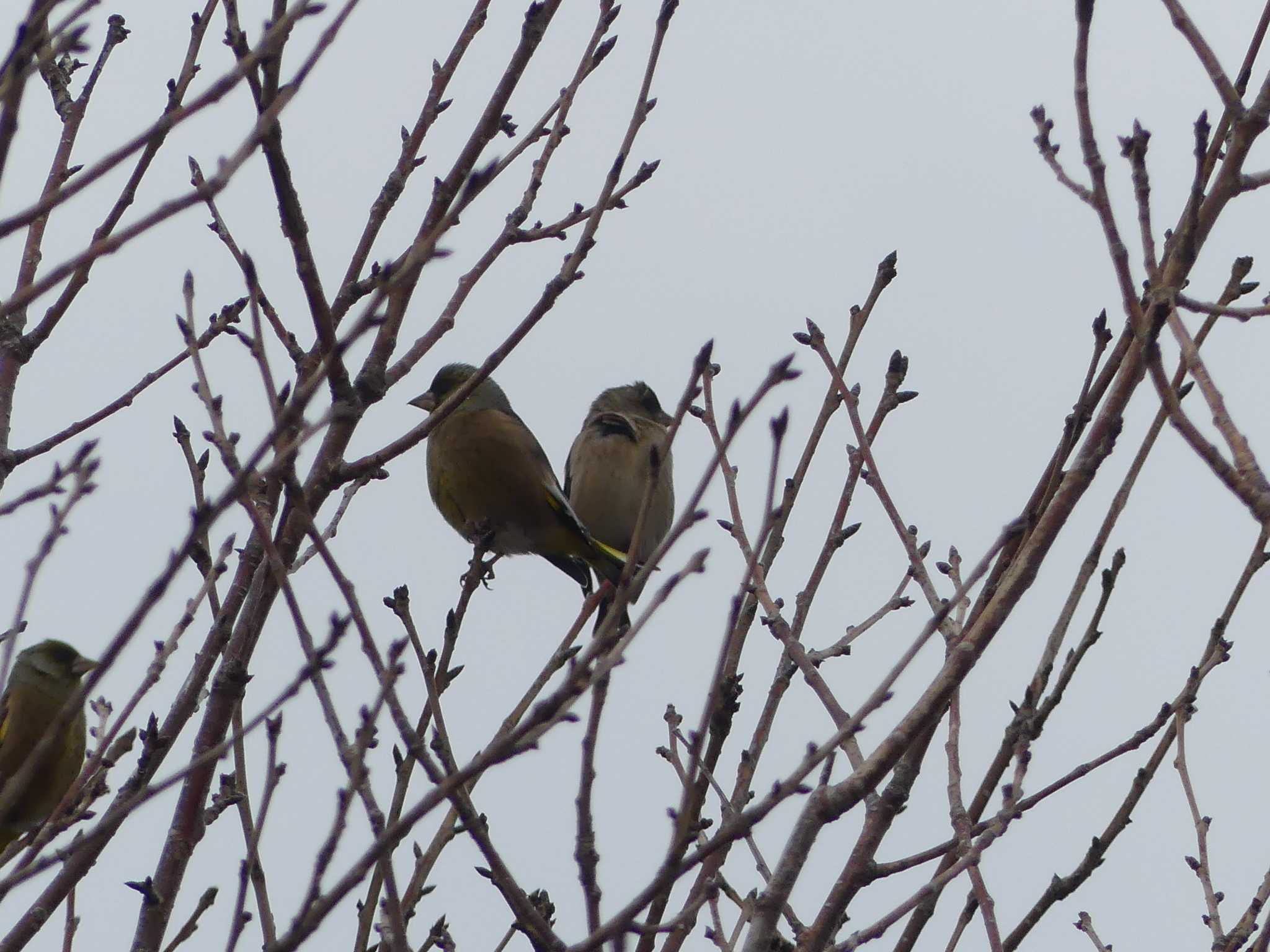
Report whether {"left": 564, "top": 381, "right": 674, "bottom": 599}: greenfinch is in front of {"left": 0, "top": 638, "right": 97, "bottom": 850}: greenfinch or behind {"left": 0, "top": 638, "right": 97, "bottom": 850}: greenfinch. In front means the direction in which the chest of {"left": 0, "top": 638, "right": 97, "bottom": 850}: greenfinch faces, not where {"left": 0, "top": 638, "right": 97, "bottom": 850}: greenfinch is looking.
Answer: in front

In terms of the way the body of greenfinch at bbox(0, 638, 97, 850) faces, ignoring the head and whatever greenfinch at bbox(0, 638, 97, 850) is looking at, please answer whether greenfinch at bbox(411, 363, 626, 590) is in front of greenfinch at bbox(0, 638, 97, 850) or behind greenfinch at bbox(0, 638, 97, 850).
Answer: in front

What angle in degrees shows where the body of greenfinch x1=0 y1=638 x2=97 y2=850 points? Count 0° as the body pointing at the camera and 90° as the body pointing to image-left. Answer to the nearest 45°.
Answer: approximately 270°
